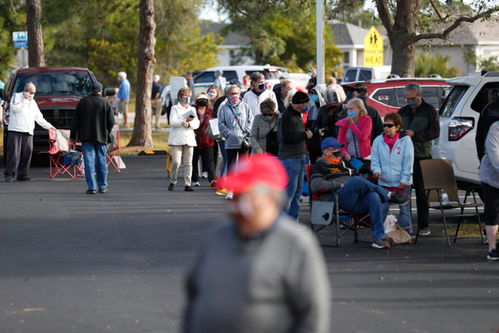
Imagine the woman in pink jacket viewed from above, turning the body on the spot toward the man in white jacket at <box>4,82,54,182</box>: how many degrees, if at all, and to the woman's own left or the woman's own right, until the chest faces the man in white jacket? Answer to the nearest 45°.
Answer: approximately 90° to the woman's own right

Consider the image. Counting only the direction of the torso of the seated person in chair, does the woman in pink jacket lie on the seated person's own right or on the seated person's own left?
on the seated person's own left

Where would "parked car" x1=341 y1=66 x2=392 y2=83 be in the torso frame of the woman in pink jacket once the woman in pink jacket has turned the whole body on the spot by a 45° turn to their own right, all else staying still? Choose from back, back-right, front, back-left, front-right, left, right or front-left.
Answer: right

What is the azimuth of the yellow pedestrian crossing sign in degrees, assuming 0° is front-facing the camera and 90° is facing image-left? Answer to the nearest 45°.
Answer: approximately 0°

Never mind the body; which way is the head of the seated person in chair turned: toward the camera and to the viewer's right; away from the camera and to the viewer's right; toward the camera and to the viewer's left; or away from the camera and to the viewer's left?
toward the camera and to the viewer's right

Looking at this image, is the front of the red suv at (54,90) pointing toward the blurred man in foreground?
yes

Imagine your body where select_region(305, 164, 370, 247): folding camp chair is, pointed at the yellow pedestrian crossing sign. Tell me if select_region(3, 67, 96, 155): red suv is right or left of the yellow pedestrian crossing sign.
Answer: left

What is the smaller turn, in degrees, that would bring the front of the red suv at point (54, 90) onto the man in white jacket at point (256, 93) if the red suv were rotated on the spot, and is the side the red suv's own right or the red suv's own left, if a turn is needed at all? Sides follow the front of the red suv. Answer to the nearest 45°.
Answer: approximately 45° to the red suv's own left

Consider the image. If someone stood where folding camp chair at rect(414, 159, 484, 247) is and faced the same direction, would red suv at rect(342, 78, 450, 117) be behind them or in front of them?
behind

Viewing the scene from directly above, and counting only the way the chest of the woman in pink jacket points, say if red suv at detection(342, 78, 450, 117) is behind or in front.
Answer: behind
